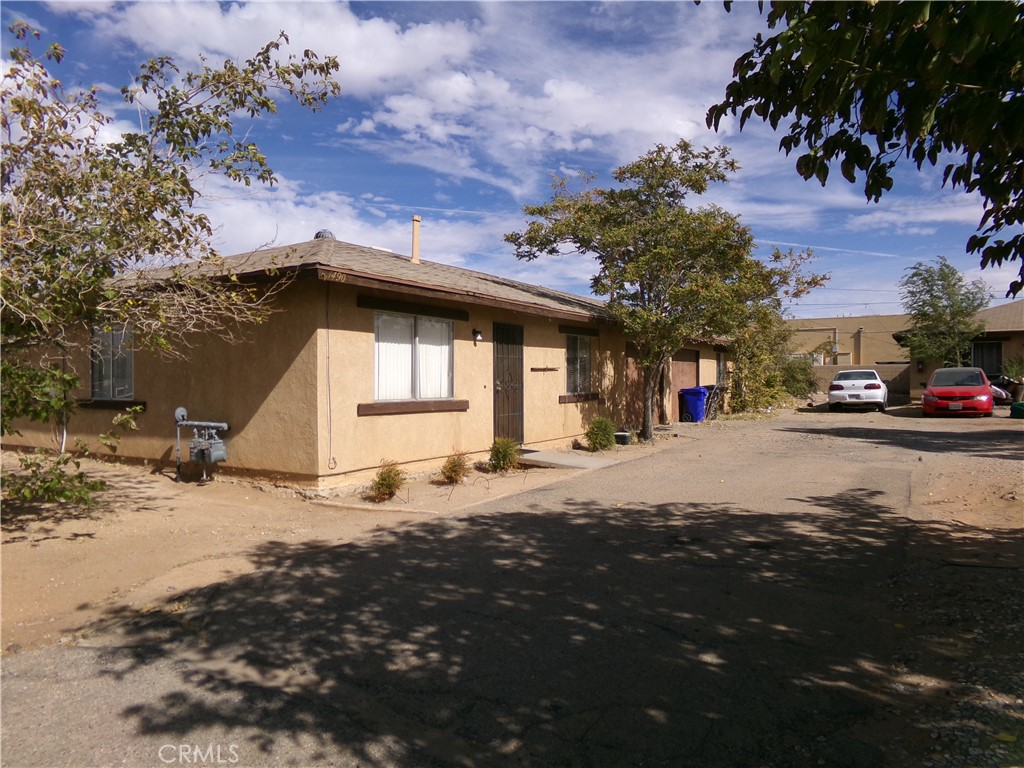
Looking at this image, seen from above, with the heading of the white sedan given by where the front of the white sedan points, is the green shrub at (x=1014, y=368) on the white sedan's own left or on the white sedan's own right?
on the white sedan's own right

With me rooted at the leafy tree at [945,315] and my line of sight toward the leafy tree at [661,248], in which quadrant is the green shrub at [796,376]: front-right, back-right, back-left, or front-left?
front-right

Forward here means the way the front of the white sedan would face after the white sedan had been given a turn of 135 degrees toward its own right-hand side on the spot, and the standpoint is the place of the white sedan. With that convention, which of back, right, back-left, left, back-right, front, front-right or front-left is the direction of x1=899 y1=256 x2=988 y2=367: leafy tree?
left

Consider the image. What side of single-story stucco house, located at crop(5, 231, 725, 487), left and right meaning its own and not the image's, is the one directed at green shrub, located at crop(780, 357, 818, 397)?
left

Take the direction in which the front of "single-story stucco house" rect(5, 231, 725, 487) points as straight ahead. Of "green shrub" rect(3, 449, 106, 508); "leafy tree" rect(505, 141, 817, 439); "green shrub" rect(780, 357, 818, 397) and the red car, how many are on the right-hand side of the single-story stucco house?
1

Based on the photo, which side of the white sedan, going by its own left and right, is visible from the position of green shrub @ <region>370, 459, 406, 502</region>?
back

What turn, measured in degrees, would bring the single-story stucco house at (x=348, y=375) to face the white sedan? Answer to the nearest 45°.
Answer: approximately 90° to its left

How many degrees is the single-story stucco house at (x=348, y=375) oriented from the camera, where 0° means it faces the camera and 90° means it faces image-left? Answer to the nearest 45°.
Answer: approximately 315°

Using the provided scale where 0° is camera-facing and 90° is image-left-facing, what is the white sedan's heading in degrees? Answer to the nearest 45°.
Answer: approximately 180°
